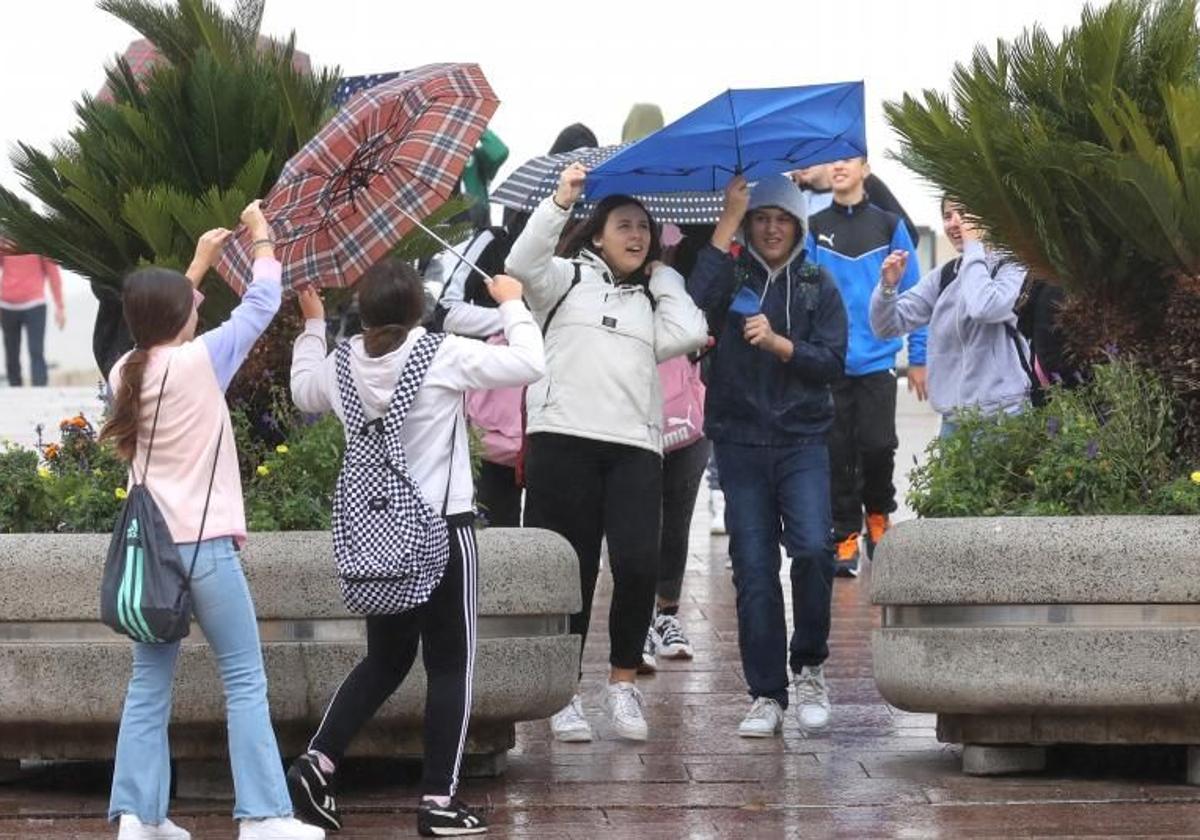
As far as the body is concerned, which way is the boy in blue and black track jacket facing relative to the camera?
toward the camera

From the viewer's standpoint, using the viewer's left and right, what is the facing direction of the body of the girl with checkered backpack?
facing away from the viewer and to the right of the viewer

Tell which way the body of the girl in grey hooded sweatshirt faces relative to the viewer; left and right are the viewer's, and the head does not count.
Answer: facing the viewer and to the left of the viewer

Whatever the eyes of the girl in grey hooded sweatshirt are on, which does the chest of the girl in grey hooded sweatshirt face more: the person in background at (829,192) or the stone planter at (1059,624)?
the stone planter

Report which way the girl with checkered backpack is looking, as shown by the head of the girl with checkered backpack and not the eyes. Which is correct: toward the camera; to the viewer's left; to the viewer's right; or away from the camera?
away from the camera

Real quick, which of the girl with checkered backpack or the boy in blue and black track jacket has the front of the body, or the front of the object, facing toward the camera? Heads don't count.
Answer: the boy in blue and black track jacket

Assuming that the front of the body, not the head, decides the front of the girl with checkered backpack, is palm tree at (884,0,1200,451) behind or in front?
in front

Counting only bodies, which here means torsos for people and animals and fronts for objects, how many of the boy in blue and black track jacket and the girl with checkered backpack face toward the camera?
1

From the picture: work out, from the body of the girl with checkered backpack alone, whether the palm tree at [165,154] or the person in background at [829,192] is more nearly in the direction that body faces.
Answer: the person in background

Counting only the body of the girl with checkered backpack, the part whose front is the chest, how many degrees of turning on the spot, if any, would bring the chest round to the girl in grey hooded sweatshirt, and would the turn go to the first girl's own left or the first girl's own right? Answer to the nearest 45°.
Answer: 0° — they already face them

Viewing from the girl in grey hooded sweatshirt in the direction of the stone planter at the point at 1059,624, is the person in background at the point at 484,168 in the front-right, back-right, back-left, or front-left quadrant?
back-right

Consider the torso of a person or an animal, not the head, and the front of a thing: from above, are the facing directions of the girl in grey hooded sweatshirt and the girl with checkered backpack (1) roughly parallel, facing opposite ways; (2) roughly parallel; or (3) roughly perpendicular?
roughly parallel, facing opposite ways
